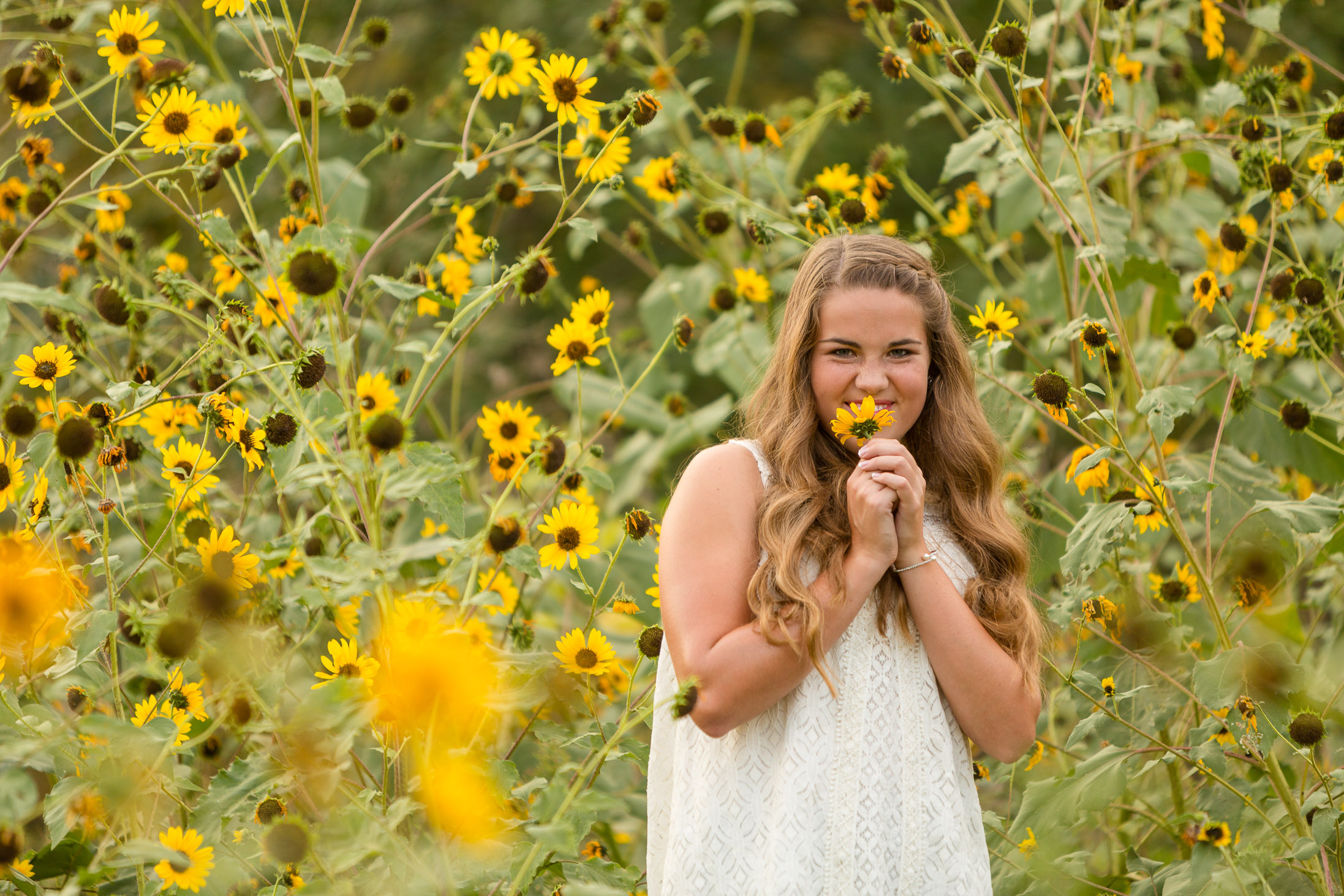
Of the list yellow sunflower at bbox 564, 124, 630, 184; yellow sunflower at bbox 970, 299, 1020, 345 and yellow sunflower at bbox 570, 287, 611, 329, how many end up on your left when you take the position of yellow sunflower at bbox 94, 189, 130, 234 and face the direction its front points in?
3

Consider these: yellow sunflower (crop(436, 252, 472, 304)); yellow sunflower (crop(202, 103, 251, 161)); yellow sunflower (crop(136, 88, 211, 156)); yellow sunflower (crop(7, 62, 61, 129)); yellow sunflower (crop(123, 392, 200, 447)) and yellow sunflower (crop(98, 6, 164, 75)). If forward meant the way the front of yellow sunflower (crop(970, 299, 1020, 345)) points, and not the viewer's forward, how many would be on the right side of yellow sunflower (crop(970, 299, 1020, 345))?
6

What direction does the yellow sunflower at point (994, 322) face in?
toward the camera

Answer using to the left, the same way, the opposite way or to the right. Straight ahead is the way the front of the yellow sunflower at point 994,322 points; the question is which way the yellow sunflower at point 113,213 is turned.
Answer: the same way

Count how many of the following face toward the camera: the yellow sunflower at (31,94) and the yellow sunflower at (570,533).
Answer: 2

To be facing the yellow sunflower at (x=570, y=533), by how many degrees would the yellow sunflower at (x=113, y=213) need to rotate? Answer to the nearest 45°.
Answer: approximately 45° to its left

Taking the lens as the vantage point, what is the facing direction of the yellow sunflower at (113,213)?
facing the viewer and to the left of the viewer

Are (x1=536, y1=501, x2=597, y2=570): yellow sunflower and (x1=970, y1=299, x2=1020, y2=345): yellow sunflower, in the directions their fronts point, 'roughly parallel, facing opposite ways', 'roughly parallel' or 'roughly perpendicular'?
roughly parallel

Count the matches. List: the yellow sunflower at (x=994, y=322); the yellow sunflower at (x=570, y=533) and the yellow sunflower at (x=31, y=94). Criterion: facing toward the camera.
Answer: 3

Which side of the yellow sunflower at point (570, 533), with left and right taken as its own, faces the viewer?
front

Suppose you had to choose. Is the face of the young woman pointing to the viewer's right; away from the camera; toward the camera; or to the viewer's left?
toward the camera
